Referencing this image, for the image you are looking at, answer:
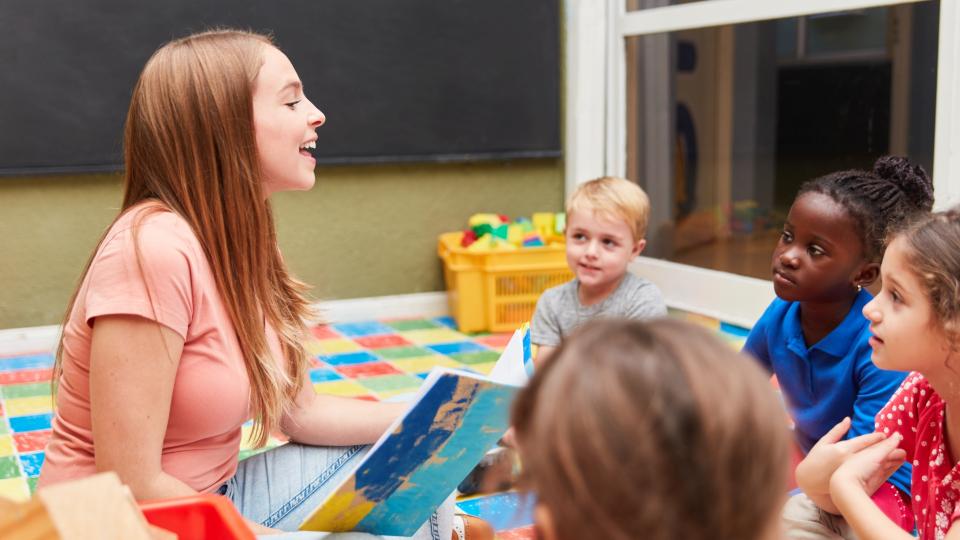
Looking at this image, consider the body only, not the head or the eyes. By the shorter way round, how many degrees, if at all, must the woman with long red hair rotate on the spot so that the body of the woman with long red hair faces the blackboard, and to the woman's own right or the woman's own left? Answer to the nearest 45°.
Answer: approximately 90° to the woman's own left

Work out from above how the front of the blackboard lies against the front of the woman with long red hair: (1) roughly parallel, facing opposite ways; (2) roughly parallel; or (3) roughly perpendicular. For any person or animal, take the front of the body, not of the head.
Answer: roughly perpendicular

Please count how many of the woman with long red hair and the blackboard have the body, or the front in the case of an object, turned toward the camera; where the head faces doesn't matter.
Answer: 1

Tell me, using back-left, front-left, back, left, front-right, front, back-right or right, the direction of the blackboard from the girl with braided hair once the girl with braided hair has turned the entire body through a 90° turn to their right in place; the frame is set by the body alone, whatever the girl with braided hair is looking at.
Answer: front

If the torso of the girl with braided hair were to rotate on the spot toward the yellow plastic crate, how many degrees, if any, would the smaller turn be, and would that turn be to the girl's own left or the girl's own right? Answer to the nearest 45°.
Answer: approximately 90° to the girl's own right

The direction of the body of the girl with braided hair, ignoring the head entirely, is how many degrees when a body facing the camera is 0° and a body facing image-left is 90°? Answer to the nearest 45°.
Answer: approximately 45°

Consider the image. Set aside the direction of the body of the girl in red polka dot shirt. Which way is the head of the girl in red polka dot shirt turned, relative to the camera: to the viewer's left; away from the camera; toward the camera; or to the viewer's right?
to the viewer's left

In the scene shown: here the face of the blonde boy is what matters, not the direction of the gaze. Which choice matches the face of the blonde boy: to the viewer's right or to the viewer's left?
to the viewer's left

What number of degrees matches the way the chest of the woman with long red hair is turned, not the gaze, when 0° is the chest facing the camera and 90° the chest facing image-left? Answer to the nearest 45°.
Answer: approximately 270°

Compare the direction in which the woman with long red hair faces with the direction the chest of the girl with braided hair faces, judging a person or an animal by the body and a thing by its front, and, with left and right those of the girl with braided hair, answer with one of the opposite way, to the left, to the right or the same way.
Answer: the opposite way

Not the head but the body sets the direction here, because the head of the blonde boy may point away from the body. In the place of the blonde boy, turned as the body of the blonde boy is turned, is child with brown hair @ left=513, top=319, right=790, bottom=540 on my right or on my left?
on my left

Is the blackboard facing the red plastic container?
yes
